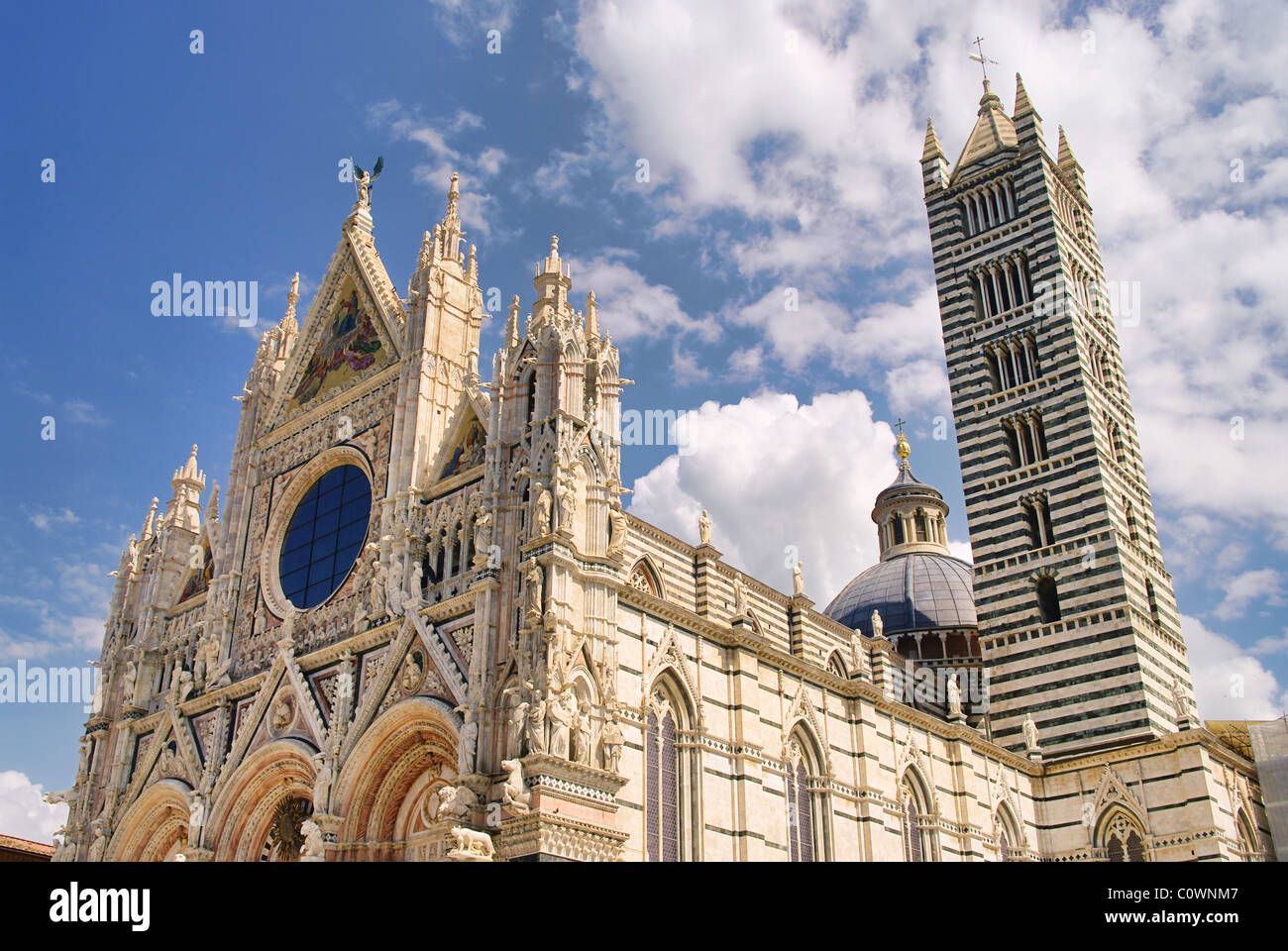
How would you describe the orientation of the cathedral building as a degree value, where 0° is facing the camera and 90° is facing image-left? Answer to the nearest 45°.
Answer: approximately 45°
